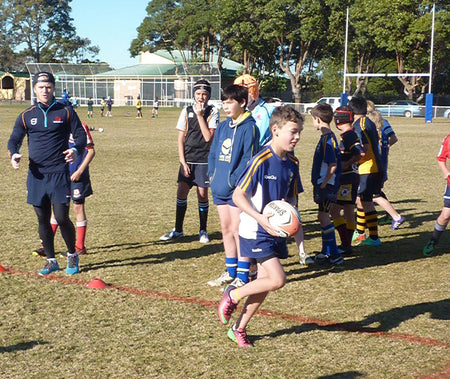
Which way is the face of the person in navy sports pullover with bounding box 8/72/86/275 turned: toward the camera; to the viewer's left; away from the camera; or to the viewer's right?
toward the camera

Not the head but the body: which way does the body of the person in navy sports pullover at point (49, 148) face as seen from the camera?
toward the camera

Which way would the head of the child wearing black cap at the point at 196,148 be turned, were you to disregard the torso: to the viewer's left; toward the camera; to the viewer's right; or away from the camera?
toward the camera

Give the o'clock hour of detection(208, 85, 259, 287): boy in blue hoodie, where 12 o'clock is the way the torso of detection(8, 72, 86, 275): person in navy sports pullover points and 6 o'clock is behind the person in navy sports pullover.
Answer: The boy in blue hoodie is roughly at 10 o'clock from the person in navy sports pullover.

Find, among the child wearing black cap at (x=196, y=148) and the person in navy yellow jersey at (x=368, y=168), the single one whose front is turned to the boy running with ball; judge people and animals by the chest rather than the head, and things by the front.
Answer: the child wearing black cap

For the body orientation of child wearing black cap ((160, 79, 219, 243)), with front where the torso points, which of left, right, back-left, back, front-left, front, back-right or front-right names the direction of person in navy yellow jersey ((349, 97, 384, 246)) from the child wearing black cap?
left
